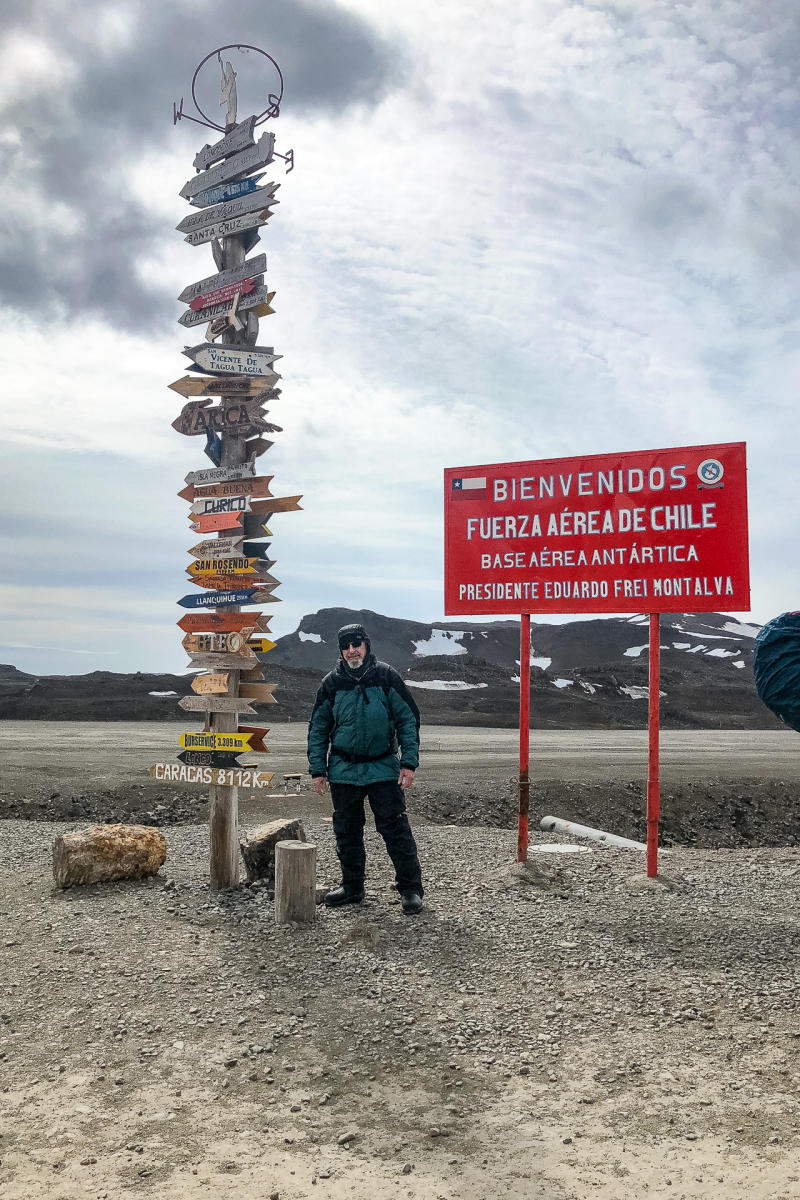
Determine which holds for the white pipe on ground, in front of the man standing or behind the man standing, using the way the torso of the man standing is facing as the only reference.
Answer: behind

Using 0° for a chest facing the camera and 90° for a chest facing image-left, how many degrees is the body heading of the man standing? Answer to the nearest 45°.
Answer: approximately 0°

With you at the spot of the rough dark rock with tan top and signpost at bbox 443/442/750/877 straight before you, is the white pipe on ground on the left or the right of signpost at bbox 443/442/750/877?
left

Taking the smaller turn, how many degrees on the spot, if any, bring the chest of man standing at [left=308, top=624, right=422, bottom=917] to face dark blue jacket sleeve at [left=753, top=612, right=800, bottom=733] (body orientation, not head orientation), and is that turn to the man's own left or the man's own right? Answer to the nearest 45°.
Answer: approximately 45° to the man's own left

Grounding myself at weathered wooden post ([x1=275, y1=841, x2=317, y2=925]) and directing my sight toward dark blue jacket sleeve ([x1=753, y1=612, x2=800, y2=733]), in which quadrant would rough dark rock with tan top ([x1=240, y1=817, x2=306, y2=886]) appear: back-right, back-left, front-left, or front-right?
back-left

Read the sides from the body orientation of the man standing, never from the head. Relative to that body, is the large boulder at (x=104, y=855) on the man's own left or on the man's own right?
on the man's own right
